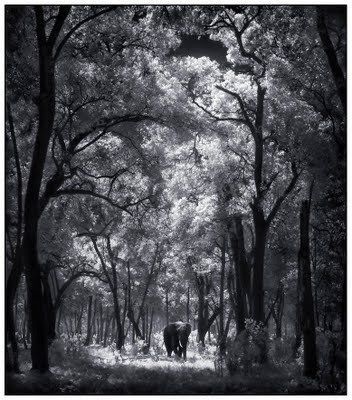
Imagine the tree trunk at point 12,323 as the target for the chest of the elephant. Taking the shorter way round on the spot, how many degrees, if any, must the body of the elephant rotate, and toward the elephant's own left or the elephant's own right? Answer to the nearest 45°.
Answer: approximately 45° to the elephant's own right

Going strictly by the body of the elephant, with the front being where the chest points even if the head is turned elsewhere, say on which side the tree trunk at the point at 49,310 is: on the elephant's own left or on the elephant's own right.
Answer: on the elephant's own right
